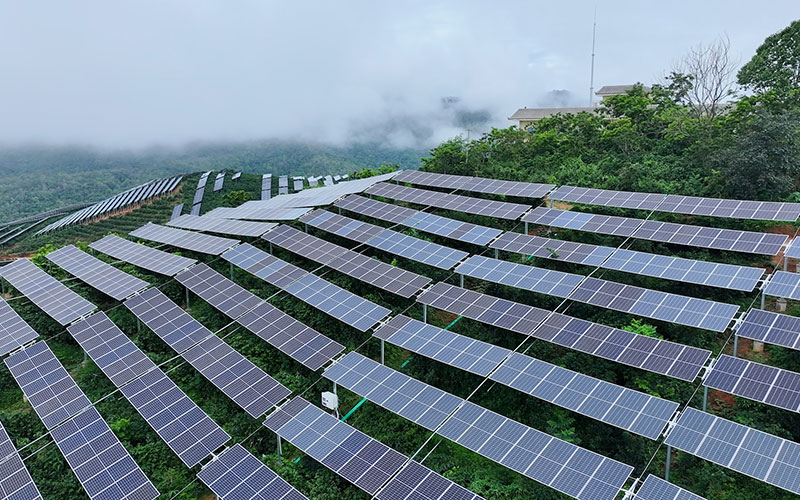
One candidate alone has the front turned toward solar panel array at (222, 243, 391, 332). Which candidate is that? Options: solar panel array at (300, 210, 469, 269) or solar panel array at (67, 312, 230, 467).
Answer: solar panel array at (300, 210, 469, 269)

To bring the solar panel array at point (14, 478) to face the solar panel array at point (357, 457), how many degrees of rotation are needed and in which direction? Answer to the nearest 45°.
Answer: approximately 90° to its left

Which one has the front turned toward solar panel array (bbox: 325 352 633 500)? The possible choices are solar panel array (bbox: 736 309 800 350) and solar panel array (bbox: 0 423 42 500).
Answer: solar panel array (bbox: 736 309 800 350)

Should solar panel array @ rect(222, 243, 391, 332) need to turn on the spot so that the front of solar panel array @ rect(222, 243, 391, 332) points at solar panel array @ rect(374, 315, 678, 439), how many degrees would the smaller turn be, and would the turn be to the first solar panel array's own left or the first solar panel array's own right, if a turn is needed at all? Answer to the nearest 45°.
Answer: approximately 90° to the first solar panel array's own left

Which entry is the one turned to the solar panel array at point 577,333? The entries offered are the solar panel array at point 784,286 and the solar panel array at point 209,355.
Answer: the solar panel array at point 784,286

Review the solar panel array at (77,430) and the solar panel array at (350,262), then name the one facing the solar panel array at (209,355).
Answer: the solar panel array at (350,262)

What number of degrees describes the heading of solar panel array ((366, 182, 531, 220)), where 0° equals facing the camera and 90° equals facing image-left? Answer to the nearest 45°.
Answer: approximately 45°

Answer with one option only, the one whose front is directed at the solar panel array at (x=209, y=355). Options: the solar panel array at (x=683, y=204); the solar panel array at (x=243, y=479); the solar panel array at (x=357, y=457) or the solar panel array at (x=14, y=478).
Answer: the solar panel array at (x=683, y=204)

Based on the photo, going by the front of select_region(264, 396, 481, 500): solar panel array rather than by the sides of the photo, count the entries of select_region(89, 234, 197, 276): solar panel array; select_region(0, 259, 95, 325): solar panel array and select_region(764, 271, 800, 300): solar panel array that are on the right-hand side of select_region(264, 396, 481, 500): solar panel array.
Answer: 2

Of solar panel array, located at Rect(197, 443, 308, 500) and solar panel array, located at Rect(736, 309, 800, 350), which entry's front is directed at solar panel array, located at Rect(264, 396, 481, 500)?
solar panel array, located at Rect(736, 309, 800, 350)

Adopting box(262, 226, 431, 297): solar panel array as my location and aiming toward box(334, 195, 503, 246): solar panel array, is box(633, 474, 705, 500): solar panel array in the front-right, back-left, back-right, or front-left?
back-right

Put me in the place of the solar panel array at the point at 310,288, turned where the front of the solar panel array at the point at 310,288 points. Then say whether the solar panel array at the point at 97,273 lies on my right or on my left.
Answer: on my right

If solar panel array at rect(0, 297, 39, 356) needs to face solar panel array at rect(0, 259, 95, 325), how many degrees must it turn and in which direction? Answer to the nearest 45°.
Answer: approximately 180°

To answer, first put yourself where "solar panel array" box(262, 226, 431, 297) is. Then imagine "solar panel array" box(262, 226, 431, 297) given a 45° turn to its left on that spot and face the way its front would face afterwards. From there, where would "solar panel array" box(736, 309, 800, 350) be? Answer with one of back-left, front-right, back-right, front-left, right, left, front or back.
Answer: front-left

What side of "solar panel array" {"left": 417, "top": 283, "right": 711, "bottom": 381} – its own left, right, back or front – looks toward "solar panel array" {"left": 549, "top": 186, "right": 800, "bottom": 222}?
back
